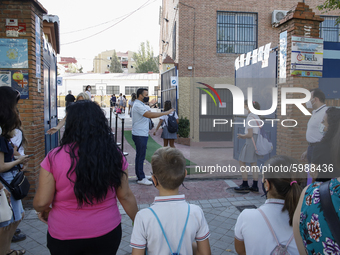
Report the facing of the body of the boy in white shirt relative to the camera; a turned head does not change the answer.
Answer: away from the camera

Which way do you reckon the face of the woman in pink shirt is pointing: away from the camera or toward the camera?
away from the camera

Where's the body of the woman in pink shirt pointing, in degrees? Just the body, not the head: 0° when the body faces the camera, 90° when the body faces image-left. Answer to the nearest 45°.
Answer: approximately 180°

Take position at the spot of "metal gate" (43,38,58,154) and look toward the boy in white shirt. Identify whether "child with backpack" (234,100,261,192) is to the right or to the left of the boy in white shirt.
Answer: left

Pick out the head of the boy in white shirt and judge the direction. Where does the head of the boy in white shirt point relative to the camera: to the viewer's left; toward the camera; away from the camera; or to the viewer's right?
away from the camera
